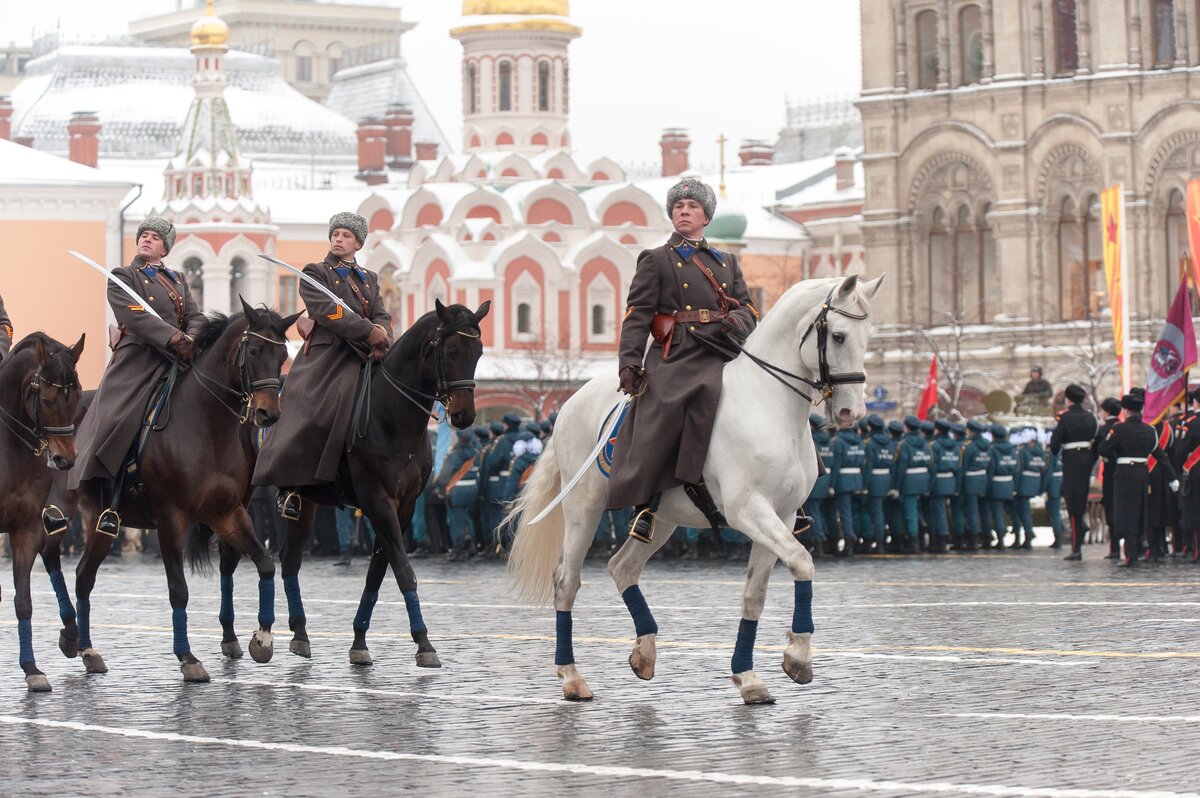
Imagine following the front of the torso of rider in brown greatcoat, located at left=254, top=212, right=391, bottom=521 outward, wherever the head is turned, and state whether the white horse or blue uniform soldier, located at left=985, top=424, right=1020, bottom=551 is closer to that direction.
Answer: the white horse

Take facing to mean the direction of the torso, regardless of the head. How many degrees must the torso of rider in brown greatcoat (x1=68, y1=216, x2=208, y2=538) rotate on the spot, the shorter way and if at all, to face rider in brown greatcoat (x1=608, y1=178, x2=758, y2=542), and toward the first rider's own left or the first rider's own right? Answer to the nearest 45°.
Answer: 0° — they already face them

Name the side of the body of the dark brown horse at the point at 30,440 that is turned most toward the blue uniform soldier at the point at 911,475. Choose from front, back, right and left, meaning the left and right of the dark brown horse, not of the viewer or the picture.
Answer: left

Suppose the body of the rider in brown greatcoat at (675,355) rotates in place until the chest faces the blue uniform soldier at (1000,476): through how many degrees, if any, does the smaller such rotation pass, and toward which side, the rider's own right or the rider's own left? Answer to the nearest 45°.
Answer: approximately 135° to the rider's own left

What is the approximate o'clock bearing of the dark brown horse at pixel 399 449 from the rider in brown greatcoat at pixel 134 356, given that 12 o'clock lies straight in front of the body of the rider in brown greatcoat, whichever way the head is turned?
The dark brown horse is roughly at 11 o'clock from the rider in brown greatcoat.

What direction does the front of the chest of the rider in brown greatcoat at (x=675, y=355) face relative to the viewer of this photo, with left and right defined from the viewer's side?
facing the viewer and to the right of the viewer

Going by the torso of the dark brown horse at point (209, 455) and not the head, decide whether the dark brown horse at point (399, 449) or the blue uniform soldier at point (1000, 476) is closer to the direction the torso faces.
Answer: the dark brown horse

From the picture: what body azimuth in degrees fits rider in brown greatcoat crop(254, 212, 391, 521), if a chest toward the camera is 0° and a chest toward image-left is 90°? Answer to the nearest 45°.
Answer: approximately 315°

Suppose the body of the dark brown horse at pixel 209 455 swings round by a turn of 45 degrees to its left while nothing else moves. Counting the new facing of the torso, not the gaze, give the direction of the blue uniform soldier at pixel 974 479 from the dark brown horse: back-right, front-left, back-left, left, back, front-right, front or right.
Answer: front-left

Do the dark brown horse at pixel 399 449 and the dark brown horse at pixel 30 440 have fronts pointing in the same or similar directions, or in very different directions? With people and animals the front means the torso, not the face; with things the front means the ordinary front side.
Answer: same or similar directions
